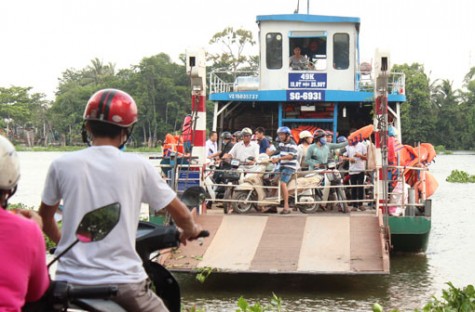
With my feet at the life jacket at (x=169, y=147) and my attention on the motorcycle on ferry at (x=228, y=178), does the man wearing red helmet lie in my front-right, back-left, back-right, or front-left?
front-right

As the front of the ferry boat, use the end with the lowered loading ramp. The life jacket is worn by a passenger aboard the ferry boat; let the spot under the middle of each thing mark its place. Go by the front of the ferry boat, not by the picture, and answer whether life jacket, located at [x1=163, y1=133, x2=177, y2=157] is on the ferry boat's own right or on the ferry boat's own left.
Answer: on the ferry boat's own right

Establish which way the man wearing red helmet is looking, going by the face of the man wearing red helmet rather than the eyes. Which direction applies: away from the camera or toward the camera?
away from the camera

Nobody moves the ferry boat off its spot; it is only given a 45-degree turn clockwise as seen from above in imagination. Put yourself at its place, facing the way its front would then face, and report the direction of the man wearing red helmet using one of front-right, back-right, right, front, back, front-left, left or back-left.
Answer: front-left

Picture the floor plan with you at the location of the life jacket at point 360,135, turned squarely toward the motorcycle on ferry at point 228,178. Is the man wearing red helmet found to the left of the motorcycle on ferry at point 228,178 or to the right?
left

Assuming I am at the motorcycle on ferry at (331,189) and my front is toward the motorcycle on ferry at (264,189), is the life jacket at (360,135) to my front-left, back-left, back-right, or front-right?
back-right

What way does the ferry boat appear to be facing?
toward the camera
